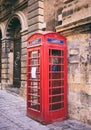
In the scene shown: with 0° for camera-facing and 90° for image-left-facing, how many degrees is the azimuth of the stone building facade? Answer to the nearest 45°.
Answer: approximately 45°
